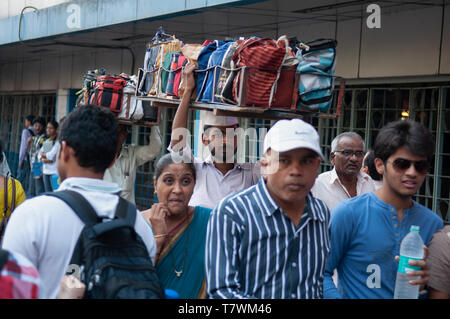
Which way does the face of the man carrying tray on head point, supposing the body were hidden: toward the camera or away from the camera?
toward the camera

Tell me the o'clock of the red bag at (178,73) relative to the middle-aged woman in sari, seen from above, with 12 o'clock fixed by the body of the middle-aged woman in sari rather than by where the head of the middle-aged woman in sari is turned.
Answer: The red bag is roughly at 6 o'clock from the middle-aged woman in sari.

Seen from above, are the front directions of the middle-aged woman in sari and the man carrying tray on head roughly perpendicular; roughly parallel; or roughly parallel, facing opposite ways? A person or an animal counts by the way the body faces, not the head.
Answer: roughly parallel

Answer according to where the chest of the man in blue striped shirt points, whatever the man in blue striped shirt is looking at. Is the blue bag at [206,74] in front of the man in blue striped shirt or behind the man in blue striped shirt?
behind

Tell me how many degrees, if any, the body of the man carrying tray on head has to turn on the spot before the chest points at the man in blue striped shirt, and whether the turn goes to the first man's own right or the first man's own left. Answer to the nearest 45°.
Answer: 0° — they already face them

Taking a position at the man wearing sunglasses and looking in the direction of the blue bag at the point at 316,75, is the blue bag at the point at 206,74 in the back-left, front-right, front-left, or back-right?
front-left

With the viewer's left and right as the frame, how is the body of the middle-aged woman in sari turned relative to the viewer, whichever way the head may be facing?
facing the viewer

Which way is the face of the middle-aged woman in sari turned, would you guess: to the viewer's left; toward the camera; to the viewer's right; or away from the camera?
toward the camera

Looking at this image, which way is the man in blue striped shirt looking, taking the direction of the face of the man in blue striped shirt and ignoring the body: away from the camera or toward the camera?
toward the camera

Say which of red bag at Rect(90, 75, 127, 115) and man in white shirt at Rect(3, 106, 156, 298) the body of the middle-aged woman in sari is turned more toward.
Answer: the man in white shirt

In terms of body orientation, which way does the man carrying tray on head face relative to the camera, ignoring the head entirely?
toward the camera

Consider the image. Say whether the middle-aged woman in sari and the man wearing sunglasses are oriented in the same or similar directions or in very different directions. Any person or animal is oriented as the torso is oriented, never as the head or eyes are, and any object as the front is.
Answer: same or similar directions

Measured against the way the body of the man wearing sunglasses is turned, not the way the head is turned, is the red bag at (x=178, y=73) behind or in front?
behind

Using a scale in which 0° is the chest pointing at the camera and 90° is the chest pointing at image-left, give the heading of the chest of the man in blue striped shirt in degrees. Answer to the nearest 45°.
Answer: approximately 315°

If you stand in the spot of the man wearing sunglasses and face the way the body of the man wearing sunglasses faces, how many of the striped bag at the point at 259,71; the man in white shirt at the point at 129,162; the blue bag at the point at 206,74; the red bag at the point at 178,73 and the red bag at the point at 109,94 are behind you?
5

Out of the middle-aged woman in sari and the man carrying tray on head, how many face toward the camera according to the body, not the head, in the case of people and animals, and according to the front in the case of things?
2
